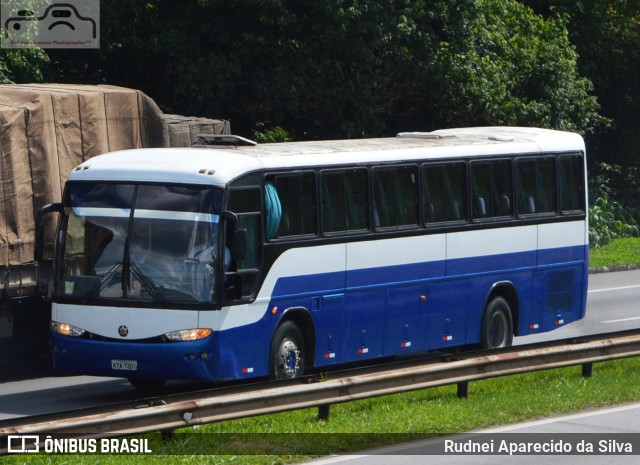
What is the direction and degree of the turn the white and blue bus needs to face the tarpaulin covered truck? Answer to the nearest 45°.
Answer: approximately 45° to its right

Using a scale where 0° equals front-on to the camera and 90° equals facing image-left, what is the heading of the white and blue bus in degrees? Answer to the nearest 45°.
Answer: approximately 45°
